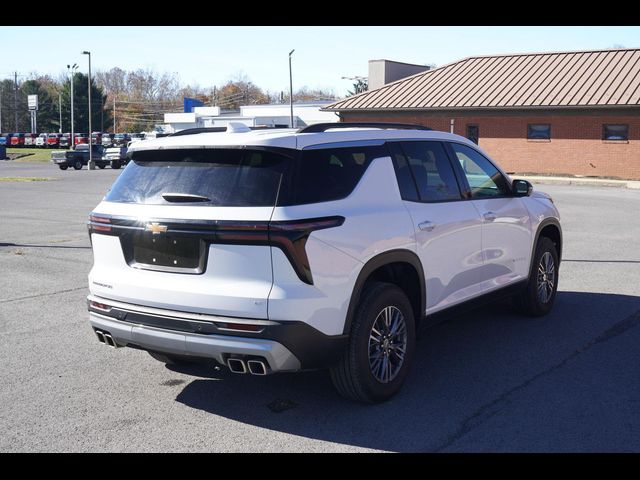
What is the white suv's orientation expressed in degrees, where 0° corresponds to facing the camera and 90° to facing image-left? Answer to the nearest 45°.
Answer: approximately 225°

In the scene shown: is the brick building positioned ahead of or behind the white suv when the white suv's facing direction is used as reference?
ahead
